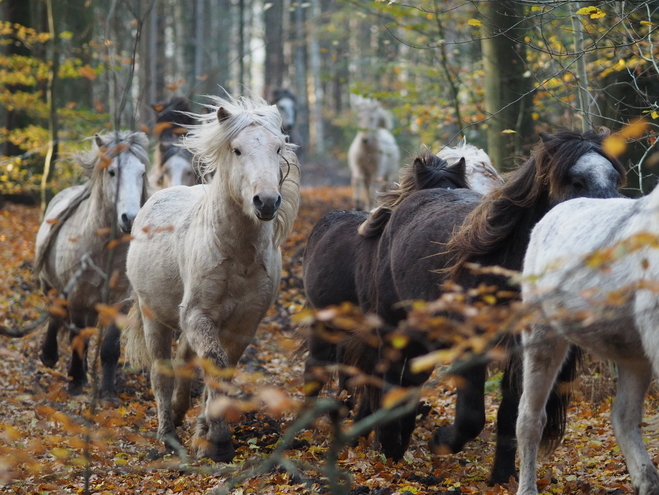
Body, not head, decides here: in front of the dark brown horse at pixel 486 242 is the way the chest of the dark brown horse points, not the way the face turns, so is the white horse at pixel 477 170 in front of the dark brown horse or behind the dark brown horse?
behind

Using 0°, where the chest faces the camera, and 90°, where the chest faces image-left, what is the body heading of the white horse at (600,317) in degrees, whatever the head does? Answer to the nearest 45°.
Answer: approximately 270°
